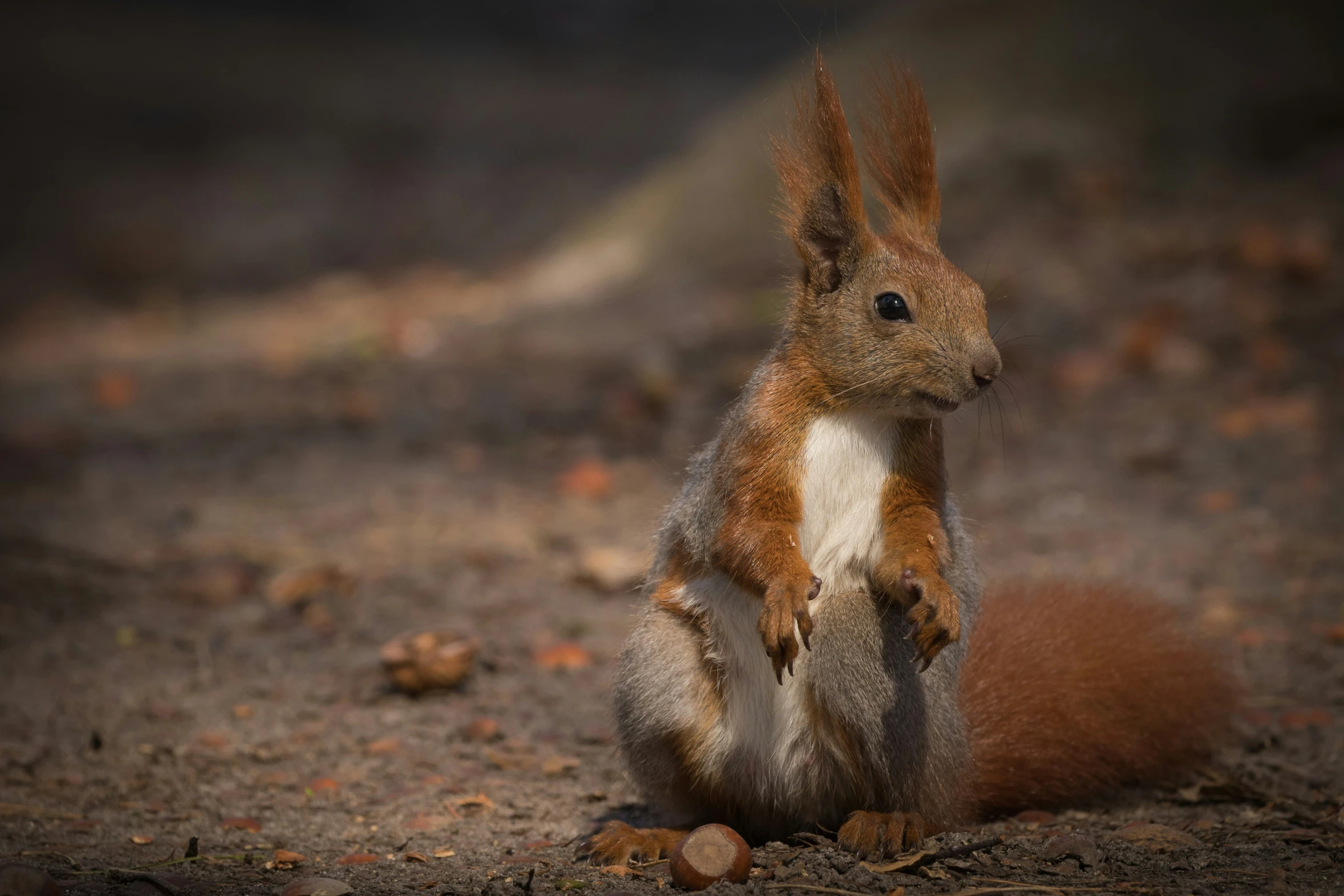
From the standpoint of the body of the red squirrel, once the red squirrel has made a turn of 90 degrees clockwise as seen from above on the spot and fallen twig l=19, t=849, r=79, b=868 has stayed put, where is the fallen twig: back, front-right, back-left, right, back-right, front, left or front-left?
front

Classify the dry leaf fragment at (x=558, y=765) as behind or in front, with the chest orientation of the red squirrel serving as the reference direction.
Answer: behind

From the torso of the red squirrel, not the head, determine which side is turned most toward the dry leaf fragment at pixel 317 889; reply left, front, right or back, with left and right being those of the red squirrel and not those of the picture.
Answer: right

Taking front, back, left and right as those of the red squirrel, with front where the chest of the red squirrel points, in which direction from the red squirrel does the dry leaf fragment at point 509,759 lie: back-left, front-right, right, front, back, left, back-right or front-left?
back-right

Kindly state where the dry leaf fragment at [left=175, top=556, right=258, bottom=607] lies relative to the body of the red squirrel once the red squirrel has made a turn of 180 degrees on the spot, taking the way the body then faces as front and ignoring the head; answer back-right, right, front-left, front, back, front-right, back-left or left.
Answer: front-left

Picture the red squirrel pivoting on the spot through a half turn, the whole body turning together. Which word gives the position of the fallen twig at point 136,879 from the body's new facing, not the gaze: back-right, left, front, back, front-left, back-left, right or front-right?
left

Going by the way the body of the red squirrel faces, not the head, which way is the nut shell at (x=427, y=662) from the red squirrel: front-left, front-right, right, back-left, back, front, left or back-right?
back-right

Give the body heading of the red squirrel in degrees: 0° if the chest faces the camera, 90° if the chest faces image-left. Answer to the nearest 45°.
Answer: approximately 0°

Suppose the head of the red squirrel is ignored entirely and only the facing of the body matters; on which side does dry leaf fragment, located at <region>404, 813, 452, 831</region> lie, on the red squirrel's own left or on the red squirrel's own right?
on the red squirrel's own right
